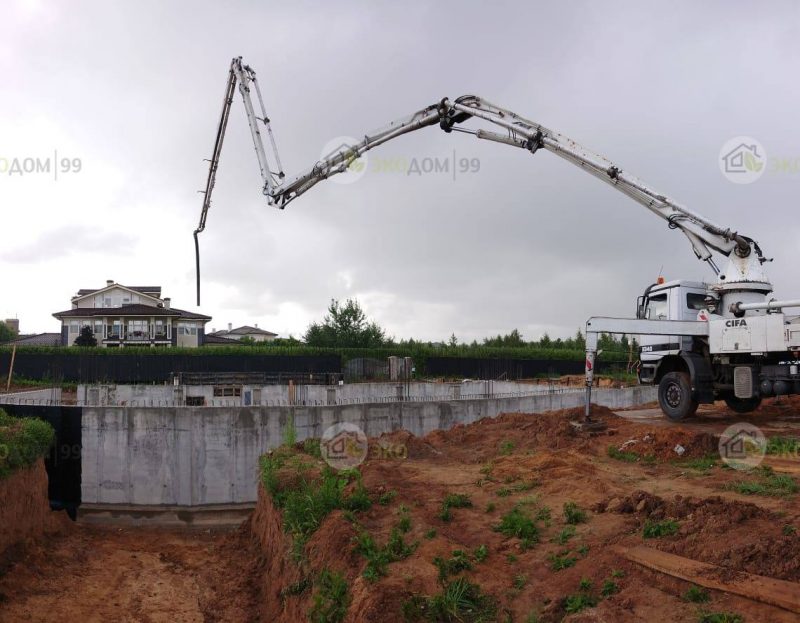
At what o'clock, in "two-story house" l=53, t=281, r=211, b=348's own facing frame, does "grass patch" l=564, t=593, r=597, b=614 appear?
The grass patch is roughly at 12 o'clock from the two-story house.

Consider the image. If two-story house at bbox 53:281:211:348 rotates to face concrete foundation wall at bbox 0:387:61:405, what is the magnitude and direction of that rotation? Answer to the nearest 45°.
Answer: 0° — it already faces it

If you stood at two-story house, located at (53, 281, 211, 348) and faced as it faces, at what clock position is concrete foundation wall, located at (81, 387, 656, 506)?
The concrete foundation wall is roughly at 12 o'clock from the two-story house.

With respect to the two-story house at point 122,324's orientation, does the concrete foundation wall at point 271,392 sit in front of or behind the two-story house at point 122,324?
in front

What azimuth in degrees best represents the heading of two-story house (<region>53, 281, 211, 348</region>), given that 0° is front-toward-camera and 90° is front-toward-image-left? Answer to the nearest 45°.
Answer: approximately 0°

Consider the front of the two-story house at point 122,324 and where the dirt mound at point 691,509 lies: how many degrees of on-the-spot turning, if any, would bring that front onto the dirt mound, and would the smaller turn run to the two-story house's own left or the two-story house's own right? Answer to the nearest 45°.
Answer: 0° — it already faces it
